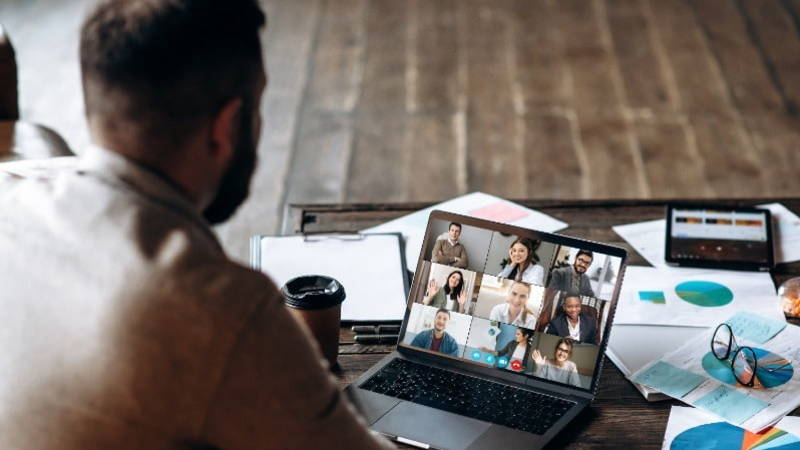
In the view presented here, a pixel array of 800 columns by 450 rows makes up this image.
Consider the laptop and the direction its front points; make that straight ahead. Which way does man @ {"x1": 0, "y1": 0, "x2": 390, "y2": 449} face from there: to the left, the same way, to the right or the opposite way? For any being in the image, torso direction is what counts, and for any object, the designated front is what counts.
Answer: the opposite way

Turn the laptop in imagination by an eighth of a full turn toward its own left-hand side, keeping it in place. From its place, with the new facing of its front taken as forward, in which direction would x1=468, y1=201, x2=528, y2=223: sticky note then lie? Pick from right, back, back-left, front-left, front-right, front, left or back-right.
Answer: back

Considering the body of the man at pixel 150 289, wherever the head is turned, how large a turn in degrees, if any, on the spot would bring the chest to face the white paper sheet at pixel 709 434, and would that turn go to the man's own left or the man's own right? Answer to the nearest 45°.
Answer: approximately 45° to the man's own right

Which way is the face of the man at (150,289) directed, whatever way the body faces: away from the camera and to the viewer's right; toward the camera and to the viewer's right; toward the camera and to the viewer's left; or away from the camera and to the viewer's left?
away from the camera and to the viewer's right

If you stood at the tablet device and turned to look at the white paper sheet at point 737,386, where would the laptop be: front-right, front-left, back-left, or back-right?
front-right

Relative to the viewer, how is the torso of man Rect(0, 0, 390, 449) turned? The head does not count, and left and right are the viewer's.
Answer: facing away from the viewer and to the right of the viewer

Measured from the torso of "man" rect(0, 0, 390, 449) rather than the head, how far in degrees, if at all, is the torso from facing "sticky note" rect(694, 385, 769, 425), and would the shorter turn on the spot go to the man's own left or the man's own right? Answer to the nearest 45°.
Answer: approximately 45° to the man's own right

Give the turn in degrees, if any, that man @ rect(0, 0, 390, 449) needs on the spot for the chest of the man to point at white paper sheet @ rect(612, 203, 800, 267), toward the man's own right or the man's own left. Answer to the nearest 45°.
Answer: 0° — they already face it

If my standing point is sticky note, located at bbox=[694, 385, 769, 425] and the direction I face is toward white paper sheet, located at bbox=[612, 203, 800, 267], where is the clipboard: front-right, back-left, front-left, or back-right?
front-left
